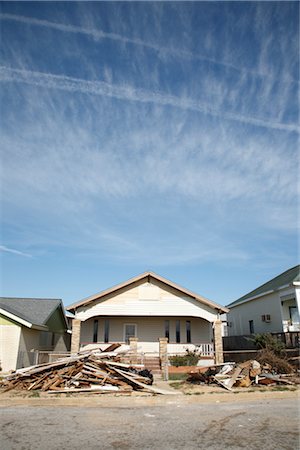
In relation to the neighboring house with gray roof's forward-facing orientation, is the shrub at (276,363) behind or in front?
in front

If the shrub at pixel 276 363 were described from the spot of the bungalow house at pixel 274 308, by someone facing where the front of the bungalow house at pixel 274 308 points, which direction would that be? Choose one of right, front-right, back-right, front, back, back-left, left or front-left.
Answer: front-right

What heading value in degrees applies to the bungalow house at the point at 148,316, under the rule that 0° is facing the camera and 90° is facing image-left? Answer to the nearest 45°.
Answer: approximately 0°

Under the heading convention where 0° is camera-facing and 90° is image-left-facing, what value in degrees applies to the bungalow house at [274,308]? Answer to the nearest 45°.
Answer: approximately 315°

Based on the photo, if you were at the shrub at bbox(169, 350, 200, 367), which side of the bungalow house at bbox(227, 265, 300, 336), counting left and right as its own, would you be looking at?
right

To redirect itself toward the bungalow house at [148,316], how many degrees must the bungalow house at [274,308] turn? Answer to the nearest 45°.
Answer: approximately 90° to its right

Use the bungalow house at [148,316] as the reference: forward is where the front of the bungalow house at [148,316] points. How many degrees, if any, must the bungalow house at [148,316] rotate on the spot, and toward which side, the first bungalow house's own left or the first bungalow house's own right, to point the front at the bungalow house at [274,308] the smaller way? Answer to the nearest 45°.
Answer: approximately 90° to the first bungalow house's own left
